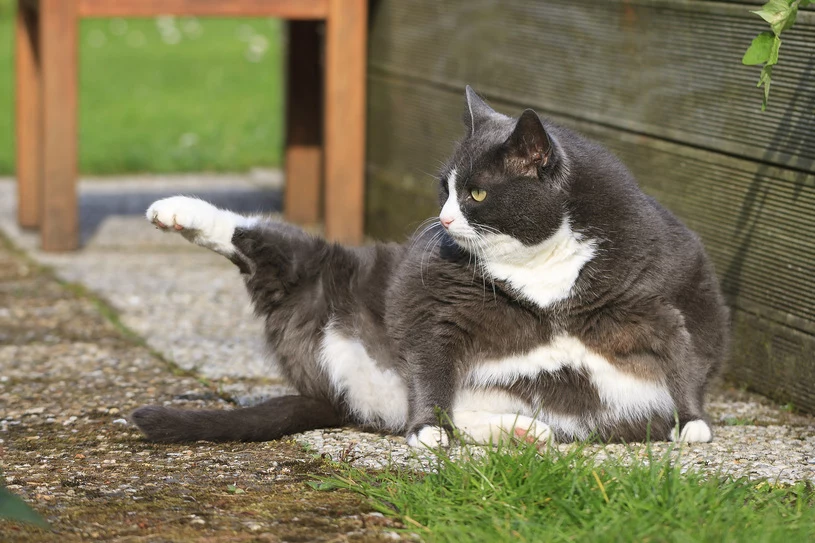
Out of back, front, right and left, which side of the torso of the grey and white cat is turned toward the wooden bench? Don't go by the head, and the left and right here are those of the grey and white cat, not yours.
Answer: back

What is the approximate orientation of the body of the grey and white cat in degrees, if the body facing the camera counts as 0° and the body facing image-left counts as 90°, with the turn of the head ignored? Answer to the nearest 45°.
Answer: approximately 0°

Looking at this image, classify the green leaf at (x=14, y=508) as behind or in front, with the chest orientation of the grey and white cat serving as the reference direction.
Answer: in front

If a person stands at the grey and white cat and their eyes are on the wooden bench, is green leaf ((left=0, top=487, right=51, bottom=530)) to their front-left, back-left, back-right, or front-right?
back-left
